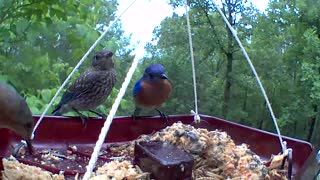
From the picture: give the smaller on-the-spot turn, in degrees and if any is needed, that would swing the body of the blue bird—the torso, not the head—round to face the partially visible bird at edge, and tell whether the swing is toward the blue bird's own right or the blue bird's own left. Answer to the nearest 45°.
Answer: approximately 90° to the blue bird's own right

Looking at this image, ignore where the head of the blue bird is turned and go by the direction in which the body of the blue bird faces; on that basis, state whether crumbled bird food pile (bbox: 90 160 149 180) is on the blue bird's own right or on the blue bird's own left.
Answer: on the blue bird's own right

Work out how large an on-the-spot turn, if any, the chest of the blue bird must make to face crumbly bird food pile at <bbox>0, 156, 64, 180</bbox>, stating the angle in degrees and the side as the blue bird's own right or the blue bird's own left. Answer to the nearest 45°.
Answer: approximately 45° to the blue bird's own right

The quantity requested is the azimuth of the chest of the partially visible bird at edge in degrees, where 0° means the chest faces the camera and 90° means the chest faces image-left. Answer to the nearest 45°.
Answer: approximately 270°
